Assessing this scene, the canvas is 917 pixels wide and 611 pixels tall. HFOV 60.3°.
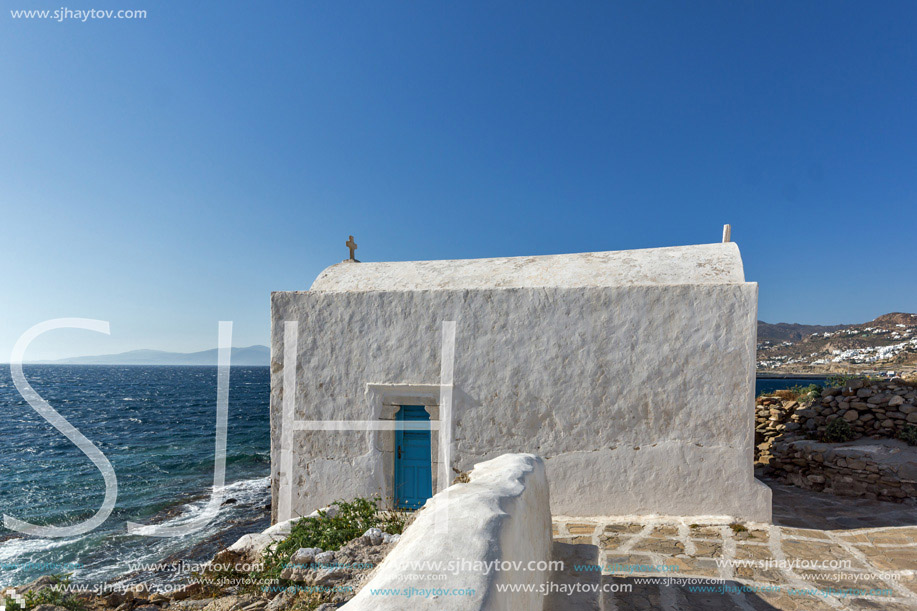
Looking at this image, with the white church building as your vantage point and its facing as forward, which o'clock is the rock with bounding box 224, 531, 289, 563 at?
The rock is roughly at 2 o'clock from the white church building.

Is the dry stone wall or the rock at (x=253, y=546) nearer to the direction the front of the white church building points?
the rock

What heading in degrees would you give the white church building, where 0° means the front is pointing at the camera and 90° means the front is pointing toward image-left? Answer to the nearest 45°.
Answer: approximately 0°

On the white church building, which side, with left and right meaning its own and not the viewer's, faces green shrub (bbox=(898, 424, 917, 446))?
left

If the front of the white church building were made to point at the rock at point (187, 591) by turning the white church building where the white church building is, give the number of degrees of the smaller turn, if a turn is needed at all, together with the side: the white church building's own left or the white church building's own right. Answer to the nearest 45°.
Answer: approximately 45° to the white church building's own right

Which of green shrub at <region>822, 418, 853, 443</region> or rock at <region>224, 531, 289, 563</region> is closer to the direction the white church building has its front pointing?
the rock

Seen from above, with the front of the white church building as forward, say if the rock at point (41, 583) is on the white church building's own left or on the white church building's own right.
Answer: on the white church building's own right

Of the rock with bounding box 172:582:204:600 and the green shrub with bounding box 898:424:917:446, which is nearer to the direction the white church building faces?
the rock

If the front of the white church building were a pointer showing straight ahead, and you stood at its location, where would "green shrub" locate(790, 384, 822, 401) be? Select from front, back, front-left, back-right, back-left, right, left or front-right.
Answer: back-left

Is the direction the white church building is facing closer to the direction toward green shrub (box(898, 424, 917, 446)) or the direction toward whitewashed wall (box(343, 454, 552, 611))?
the whitewashed wall

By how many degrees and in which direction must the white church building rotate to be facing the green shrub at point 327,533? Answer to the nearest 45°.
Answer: approximately 45° to its right
